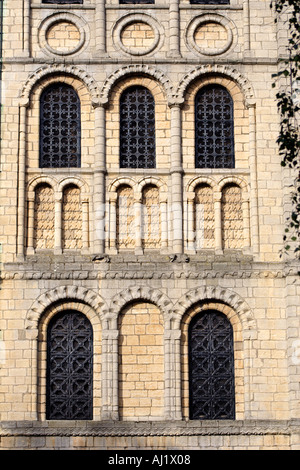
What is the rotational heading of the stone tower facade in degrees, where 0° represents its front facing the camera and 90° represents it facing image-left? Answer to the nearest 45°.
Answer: approximately 0°
